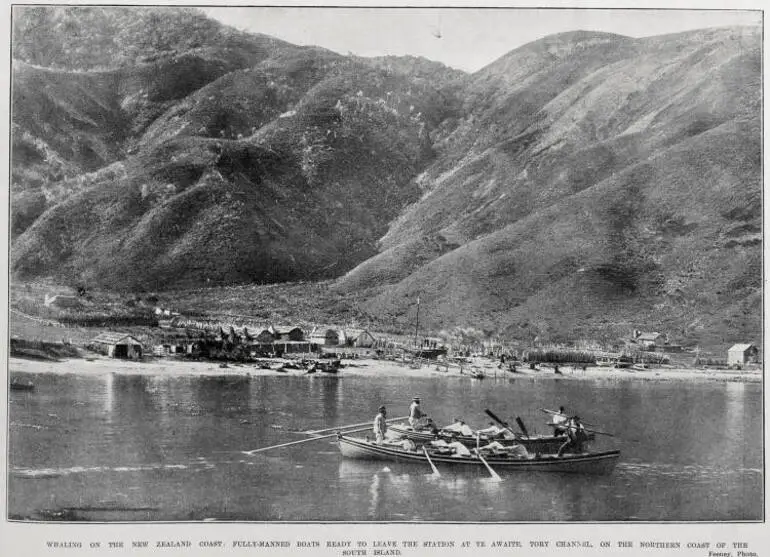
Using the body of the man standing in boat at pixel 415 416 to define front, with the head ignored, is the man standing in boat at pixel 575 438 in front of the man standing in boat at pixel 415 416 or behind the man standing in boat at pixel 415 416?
in front

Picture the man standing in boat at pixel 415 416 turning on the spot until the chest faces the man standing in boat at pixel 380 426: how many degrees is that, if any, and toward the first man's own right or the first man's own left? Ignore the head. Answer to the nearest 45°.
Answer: approximately 135° to the first man's own right

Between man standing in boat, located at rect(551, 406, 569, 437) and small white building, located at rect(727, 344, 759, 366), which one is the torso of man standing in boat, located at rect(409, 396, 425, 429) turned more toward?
the man standing in boat

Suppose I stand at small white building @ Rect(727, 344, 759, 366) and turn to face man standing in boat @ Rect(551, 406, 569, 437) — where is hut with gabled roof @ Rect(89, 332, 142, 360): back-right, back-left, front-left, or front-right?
front-right
